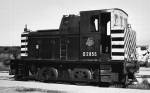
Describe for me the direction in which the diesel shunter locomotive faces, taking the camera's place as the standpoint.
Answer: facing away from the viewer and to the left of the viewer
